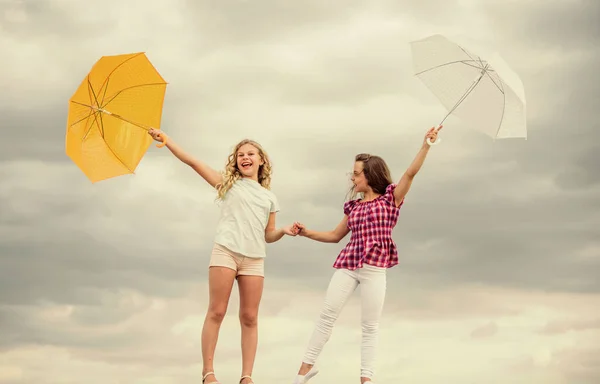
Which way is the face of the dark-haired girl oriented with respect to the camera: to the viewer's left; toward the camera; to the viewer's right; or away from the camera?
to the viewer's left

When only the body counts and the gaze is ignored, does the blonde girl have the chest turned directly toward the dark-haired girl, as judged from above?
no

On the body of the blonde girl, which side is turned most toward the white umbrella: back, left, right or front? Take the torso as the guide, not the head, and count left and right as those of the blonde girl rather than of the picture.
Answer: left

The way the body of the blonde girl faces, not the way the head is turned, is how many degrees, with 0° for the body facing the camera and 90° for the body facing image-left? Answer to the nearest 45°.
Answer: approximately 0°
